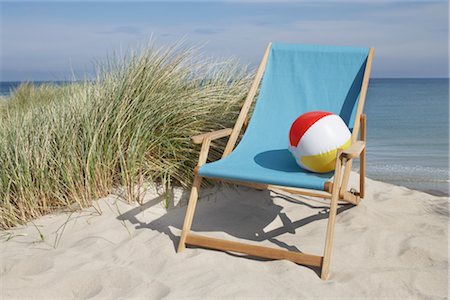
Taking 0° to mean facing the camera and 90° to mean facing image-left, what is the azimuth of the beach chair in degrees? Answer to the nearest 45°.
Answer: approximately 45°

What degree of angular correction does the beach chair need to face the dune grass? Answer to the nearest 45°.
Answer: approximately 45° to its right
